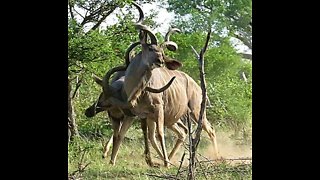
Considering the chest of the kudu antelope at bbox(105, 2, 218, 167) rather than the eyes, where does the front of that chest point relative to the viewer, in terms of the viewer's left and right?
facing the viewer and to the left of the viewer

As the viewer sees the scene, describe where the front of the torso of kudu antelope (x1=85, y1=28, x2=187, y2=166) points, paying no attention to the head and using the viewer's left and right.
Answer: facing to the left of the viewer
